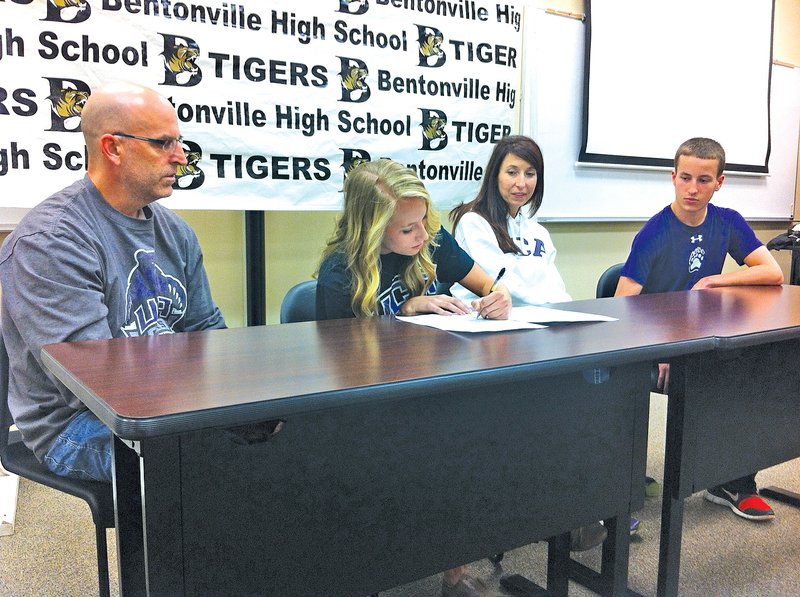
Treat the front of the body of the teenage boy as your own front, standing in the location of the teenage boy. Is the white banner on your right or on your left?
on your right

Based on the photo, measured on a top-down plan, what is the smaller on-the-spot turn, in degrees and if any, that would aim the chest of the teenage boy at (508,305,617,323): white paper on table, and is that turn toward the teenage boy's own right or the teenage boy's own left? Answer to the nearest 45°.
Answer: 0° — they already face it

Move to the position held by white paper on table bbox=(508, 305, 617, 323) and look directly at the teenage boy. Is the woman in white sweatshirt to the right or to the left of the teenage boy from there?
left

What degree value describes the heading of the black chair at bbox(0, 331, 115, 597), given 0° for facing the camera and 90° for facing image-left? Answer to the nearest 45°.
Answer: approximately 315°

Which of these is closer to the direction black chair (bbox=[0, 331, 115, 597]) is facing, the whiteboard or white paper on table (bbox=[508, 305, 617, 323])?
the white paper on table
